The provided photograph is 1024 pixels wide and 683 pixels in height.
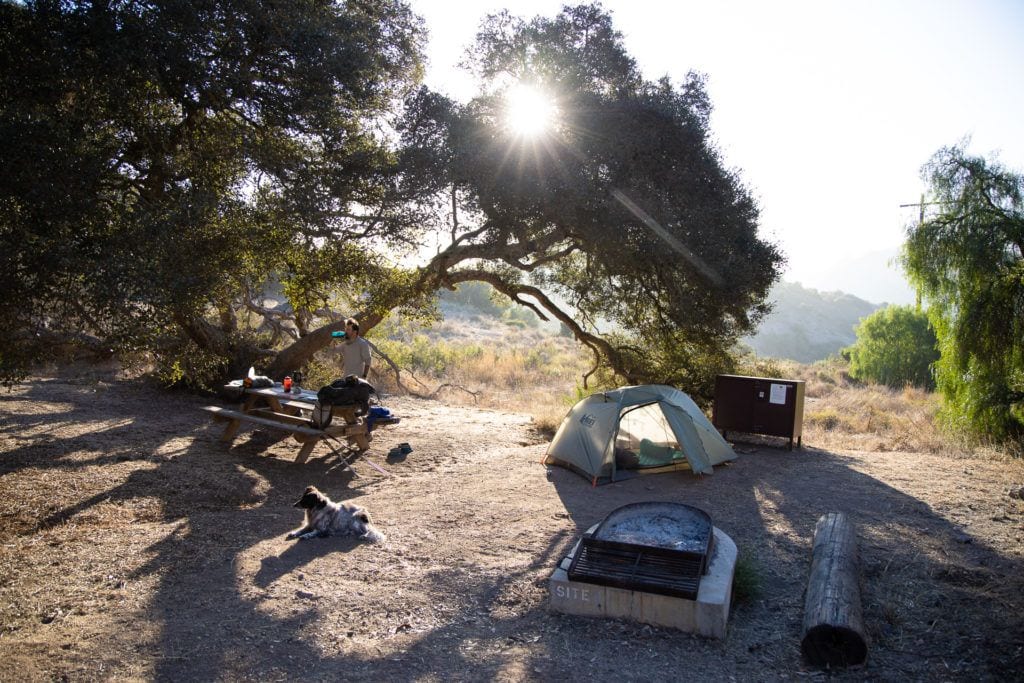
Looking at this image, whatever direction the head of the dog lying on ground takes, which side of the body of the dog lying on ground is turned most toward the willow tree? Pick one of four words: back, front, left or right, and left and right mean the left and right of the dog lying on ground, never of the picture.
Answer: back

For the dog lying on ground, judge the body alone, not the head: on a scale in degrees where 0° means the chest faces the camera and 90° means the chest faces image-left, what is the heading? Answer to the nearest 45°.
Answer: approximately 90°

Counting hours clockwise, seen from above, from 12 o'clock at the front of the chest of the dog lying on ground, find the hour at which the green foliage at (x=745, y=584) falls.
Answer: The green foliage is roughly at 7 o'clock from the dog lying on ground.

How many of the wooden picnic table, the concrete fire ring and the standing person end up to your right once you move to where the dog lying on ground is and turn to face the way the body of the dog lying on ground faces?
2

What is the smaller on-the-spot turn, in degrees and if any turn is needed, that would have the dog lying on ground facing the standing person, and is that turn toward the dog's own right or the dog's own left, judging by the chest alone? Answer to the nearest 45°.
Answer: approximately 90° to the dog's own right

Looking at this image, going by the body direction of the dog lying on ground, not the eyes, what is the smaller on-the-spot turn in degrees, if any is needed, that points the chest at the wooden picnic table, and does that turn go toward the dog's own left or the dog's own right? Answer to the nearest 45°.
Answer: approximately 90° to the dog's own right

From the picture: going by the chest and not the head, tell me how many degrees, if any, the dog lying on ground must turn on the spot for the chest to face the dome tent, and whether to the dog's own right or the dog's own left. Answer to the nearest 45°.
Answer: approximately 135° to the dog's own right

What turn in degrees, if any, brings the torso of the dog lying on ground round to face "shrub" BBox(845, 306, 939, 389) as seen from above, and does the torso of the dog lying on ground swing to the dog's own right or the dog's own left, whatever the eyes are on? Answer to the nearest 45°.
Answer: approximately 135° to the dog's own right

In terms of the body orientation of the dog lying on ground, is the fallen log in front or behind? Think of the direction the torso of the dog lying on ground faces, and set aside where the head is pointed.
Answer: behind
